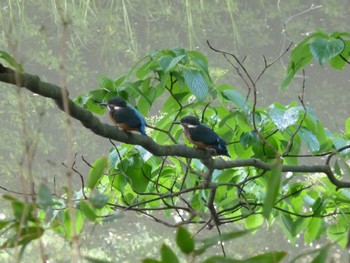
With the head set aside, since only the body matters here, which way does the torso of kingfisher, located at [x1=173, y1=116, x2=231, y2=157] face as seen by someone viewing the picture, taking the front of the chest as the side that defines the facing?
to the viewer's left

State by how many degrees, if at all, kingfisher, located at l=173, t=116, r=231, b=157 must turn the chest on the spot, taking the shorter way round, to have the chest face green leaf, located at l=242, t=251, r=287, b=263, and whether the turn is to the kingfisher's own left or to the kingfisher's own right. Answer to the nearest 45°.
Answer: approximately 90° to the kingfisher's own left

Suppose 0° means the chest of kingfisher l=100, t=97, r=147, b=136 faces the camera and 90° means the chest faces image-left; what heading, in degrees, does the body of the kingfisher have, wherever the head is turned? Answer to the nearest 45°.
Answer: approximately 90°

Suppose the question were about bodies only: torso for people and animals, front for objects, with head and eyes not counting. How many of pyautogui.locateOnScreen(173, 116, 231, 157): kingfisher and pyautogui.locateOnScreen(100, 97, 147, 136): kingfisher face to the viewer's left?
2

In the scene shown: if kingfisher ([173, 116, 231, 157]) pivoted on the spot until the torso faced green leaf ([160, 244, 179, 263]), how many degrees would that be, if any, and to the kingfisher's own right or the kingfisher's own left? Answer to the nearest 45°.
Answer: approximately 90° to the kingfisher's own left
